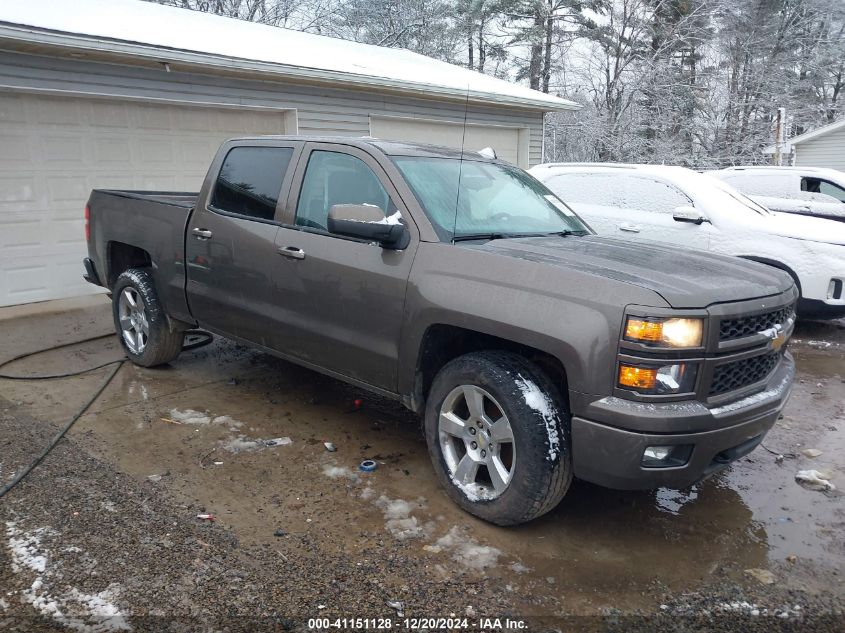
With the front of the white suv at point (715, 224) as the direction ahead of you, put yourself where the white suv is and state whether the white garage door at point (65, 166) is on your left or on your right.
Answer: on your right

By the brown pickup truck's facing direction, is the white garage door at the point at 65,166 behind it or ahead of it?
behind

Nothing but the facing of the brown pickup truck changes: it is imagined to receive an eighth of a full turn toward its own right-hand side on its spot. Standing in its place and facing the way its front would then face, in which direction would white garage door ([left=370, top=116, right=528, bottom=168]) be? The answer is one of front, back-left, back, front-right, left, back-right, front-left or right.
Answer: back

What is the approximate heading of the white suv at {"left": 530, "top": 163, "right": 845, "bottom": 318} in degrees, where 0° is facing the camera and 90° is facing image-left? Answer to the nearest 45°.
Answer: approximately 315°

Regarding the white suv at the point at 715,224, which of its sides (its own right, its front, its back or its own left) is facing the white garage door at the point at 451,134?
back

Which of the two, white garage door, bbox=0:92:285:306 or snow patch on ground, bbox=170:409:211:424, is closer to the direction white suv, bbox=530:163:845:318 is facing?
the snow patch on ground

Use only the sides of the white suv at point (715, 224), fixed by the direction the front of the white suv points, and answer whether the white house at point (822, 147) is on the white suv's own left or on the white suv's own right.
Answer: on the white suv's own left

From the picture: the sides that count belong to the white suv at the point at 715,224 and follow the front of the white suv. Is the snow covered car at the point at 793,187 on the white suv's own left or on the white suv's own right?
on the white suv's own left

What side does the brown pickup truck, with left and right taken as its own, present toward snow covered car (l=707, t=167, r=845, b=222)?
left
